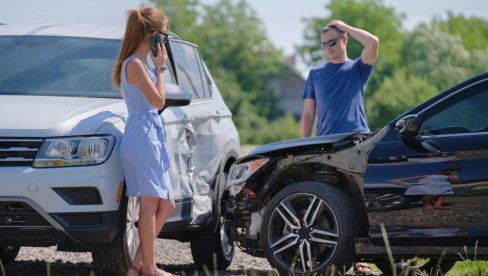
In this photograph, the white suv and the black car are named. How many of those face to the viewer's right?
0

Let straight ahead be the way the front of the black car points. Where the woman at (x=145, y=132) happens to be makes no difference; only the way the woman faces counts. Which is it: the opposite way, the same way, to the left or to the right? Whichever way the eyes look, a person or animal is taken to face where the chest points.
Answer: the opposite way

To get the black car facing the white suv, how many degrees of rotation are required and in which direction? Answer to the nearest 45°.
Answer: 0° — it already faces it

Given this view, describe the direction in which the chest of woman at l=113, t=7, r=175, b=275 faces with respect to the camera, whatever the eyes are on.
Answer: to the viewer's right

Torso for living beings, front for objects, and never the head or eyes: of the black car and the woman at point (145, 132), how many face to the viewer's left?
1

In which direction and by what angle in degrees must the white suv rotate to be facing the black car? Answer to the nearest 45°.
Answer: approximately 135° to its left

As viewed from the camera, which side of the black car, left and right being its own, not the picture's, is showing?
left

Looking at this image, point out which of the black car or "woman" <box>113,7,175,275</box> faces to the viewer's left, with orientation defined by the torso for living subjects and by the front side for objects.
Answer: the black car

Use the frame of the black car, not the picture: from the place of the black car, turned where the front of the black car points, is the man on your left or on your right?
on your right

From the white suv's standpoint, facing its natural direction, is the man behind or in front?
behind

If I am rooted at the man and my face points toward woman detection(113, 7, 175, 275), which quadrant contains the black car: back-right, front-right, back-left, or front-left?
front-left

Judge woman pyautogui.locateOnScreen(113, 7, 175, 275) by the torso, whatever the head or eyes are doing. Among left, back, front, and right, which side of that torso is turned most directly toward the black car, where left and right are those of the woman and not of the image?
front

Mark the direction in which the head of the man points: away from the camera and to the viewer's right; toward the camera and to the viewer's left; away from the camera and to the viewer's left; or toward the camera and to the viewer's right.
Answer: toward the camera and to the viewer's left
